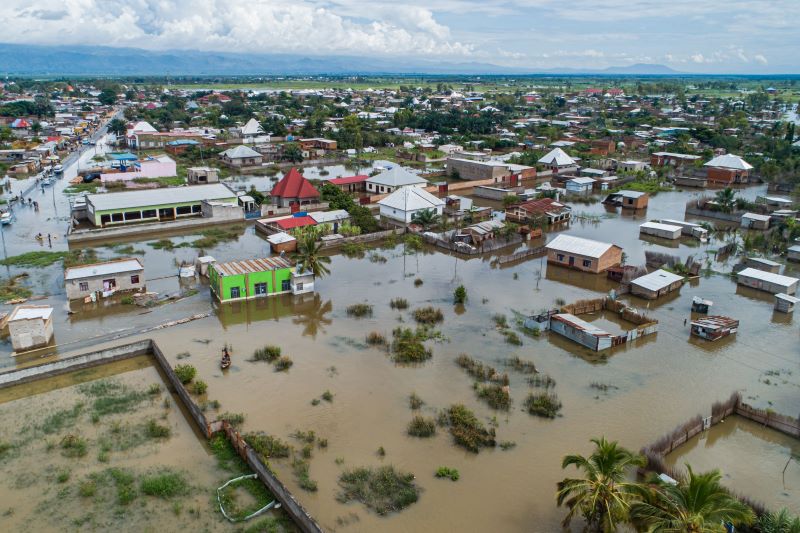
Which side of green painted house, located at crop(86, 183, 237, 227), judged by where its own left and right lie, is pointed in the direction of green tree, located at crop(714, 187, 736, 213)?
left

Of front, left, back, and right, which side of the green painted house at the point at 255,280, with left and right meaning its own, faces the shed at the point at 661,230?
left

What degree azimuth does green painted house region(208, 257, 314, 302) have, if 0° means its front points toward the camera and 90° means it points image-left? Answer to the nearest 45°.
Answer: approximately 0°

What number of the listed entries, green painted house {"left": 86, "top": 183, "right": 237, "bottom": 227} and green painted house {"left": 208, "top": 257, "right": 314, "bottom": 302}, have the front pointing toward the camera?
2

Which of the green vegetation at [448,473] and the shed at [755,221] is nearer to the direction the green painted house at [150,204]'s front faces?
the green vegetation

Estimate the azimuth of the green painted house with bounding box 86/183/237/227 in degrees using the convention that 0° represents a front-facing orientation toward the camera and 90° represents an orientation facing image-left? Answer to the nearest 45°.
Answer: approximately 0°

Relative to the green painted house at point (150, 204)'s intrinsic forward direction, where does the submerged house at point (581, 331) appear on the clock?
The submerged house is roughly at 11 o'clock from the green painted house.

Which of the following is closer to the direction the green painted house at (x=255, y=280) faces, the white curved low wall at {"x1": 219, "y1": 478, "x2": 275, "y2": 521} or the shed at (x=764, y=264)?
the white curved low wall

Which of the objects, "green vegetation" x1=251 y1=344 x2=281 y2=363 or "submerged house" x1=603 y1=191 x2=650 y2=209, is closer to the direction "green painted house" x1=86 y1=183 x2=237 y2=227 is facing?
the green vegetation

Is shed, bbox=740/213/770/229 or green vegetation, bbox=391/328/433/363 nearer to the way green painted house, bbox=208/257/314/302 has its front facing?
the green vegetation

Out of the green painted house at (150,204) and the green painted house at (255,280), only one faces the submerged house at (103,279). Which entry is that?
the green painted house at (150,204)

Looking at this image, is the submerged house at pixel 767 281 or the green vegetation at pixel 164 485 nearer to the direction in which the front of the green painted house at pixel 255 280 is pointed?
the green vegetation
